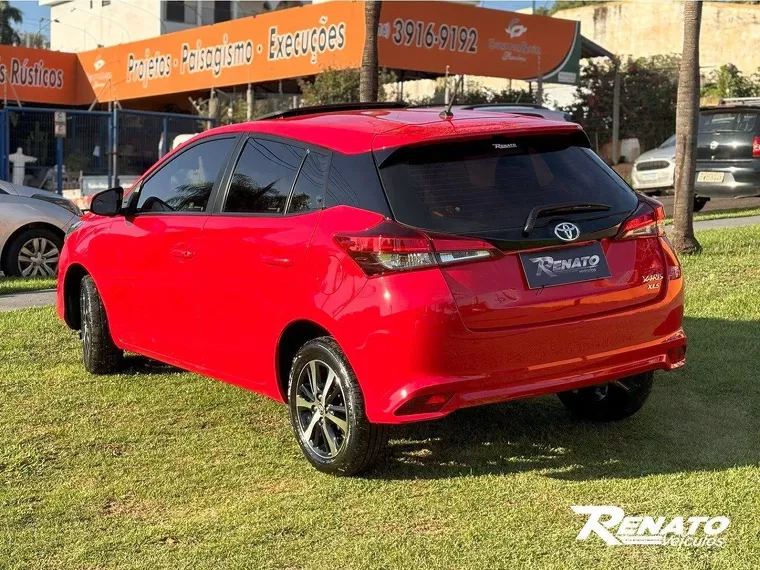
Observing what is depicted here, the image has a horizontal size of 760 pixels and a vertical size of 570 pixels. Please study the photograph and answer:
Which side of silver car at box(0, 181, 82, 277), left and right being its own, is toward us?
right

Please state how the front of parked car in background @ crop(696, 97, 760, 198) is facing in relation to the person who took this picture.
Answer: facing away from the viewer

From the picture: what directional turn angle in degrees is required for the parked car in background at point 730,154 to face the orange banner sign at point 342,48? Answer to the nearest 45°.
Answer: approximately 45° to its left

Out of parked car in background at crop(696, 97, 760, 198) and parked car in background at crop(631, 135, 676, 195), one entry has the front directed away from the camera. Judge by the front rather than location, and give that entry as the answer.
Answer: parked car in background at crop(696, 97, 760, 198)

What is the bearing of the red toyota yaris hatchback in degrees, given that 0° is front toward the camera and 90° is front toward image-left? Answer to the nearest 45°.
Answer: approximately 135°

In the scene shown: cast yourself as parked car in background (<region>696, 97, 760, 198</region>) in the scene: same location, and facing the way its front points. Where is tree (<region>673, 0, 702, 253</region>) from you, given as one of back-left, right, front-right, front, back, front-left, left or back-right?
back

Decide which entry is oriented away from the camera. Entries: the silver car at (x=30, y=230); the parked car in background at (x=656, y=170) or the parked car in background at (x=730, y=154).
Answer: the parked car in background at (x=730, y=154)

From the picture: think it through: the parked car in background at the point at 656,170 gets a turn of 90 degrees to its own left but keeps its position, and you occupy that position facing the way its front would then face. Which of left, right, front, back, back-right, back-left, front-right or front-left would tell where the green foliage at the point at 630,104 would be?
back-left

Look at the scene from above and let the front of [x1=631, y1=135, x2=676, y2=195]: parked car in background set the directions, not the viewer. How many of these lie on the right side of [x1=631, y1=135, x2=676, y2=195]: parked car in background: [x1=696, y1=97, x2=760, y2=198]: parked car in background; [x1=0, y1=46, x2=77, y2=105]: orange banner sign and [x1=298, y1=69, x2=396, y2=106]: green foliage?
2

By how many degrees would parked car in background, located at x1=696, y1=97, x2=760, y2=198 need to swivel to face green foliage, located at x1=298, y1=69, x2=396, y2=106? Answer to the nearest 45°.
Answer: approximately 45° to its left

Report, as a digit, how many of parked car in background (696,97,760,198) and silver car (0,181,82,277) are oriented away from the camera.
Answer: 1
